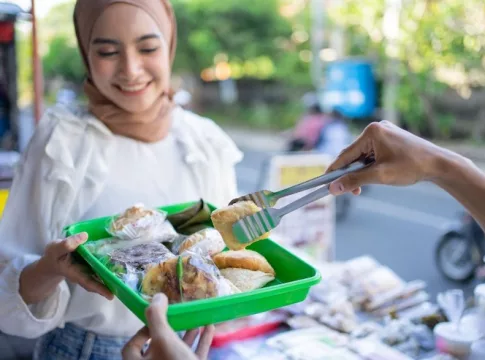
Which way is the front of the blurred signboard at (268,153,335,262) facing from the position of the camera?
facing the viewer

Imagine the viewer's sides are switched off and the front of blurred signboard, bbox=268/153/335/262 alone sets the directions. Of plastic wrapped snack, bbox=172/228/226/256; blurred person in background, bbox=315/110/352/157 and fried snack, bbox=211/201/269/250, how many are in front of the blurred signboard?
2

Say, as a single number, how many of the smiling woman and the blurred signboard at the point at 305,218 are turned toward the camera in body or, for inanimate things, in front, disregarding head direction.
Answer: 2

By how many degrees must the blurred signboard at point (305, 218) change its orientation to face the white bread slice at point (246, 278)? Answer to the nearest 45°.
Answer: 0° — it already faces it

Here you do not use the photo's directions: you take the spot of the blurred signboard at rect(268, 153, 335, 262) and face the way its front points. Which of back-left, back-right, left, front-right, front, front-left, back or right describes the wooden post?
front-right

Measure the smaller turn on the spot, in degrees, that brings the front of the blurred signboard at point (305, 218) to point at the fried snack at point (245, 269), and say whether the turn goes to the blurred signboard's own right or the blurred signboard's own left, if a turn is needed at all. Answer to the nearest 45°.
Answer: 0° — it already faces it

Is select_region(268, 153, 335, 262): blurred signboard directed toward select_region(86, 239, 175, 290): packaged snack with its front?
yes

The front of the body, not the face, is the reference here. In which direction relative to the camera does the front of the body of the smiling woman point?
toward the camera

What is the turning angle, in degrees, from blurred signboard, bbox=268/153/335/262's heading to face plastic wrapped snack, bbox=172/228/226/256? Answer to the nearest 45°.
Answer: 0° — it already faces it

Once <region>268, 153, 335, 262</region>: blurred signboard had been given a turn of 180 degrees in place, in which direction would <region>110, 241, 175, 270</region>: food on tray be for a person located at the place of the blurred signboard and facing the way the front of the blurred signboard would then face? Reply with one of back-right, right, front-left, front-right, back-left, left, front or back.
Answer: back
